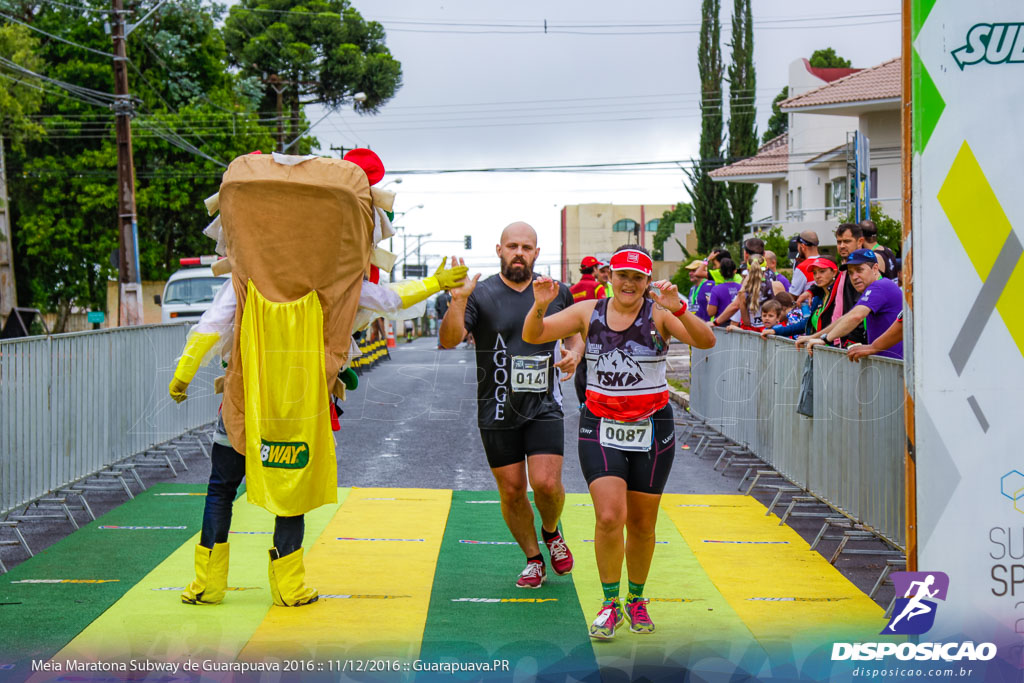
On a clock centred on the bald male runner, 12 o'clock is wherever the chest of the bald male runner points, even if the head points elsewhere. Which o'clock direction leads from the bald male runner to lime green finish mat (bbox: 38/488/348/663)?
The lime green finish mat is roughly at 2 o'clock from the bald male runner.

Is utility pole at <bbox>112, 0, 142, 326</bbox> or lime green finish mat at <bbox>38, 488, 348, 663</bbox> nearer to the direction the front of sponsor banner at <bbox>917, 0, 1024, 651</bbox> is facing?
the lime green finish mat

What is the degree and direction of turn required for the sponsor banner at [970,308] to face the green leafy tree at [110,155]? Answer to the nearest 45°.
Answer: approximately 135° to its right

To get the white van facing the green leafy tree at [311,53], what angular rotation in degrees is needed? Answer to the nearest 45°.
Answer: approximately 180°

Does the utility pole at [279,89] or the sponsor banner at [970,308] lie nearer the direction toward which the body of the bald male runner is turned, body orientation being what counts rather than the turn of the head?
the sponsor banner

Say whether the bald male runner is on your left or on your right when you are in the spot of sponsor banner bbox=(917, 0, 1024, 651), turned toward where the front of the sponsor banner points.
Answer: on your right

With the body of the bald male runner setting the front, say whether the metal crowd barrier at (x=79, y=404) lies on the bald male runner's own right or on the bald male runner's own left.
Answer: on the bald male runner's own right

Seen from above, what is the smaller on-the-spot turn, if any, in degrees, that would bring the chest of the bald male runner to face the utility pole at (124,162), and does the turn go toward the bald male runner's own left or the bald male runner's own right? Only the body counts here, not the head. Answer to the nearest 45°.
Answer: approximately 135° to the bald male runner's own right

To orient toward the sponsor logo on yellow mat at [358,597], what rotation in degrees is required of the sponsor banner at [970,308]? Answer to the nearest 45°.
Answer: approximately 90° to its right

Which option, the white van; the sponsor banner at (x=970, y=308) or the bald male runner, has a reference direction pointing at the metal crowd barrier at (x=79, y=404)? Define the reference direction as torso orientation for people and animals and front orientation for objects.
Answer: the white van
